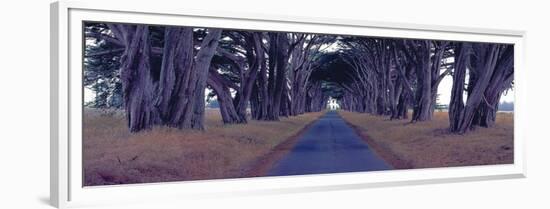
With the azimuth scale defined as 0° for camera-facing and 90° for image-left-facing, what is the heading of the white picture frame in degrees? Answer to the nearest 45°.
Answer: approximately 315°
